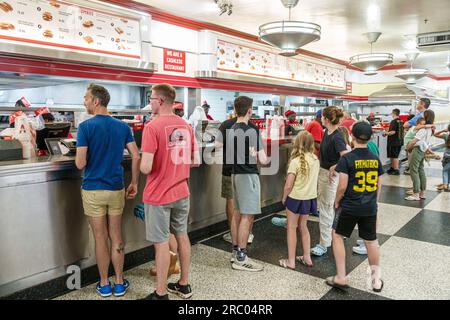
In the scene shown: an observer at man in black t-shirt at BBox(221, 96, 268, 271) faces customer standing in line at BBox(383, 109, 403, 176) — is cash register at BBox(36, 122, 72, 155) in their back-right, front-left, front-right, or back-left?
back-left

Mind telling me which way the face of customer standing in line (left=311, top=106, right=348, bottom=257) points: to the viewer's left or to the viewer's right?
to the viewer's left

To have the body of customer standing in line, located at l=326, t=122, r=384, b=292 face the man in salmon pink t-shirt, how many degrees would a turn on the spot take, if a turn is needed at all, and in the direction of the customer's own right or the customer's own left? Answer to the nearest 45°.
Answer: approximately 90° to the customer's own left

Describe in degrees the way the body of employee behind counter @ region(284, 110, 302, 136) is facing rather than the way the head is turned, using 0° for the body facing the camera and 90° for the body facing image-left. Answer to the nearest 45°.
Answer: approximately 315°

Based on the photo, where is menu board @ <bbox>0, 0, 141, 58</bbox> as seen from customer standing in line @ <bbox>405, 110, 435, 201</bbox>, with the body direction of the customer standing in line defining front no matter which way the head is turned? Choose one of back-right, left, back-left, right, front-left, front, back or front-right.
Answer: front-left

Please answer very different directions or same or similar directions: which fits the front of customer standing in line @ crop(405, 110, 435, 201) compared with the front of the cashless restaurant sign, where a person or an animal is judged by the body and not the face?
very different directions

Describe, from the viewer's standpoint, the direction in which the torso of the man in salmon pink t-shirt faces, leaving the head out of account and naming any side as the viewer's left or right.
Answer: facing away from the viewer and to the left of the viewer

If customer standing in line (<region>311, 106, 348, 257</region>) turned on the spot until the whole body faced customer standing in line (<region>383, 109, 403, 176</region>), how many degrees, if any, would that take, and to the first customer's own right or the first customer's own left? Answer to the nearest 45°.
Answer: approximately 90° to the first customer's own right
